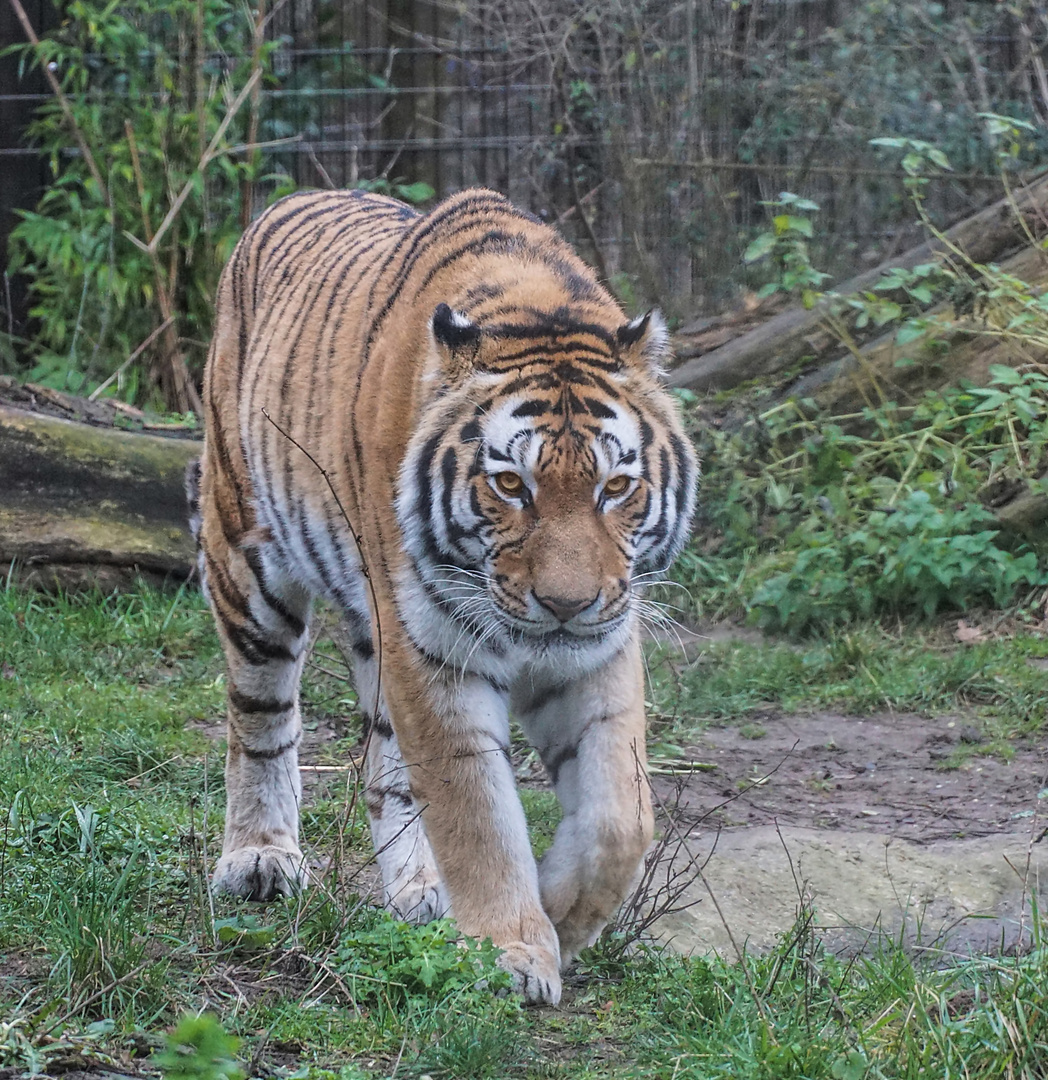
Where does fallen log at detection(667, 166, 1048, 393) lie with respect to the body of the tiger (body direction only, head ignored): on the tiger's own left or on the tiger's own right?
on the tiger's own left

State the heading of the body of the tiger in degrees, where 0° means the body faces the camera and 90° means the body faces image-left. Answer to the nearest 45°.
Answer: approximately 315°

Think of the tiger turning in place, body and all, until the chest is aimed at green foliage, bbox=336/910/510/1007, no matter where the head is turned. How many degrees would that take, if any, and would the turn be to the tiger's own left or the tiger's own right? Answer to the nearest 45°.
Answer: approximately 45° to the tiger's own right

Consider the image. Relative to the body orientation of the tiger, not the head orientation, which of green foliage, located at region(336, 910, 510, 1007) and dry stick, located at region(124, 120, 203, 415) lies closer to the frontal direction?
the green foliage

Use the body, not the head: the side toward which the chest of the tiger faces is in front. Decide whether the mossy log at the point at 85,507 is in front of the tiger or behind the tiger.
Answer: behind

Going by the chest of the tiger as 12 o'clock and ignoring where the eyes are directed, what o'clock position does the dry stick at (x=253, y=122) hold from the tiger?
The dry stick is roughly at 7 o'clock from the tiger.

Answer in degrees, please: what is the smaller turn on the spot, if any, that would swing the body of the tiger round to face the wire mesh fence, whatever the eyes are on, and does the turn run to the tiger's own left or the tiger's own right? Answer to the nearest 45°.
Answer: approximately 135° to the tiger's own left

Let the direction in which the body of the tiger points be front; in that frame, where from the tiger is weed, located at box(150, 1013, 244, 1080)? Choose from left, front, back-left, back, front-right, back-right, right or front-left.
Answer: front-right

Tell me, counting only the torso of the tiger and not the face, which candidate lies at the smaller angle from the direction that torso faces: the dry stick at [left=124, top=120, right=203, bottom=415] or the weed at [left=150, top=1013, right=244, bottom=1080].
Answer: the weed

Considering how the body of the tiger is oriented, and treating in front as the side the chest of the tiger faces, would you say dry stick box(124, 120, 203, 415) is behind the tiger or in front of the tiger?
behind

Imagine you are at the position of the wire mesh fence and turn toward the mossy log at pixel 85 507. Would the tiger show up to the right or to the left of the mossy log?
left
